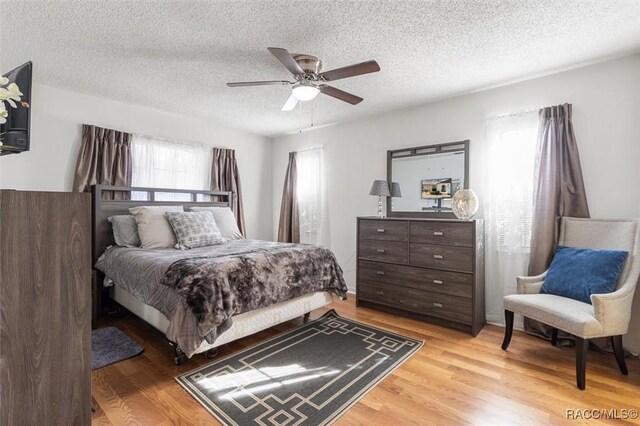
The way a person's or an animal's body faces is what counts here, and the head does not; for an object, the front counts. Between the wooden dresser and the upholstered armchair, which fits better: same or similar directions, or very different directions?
same or similar directions

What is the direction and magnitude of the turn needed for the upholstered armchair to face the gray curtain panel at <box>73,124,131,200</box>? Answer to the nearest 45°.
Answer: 0° — it already faces it

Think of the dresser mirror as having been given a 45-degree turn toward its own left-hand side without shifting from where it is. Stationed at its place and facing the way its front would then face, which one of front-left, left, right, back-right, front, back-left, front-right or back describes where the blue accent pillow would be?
front-left

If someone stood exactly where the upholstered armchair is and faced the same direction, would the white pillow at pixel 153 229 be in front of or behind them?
in front

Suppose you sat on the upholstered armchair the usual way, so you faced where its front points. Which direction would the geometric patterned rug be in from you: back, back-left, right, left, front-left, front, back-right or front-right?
front

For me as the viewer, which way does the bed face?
facing the viewer and to the right of the viewer

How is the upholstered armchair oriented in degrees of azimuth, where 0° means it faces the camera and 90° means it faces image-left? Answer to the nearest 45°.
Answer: approximately 45°

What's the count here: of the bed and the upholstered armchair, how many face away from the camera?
0

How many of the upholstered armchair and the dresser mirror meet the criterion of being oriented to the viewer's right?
0

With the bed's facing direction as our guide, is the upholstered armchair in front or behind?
in front

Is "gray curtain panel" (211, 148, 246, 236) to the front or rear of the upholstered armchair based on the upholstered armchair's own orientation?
to the front

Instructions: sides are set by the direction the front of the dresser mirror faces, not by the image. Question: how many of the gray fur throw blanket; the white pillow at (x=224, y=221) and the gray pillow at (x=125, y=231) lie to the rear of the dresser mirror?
0

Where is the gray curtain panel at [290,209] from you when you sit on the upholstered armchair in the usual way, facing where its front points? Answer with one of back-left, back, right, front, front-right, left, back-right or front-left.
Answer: front-right

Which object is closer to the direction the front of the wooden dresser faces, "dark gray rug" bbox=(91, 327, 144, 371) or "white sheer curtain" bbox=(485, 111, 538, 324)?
the dark gray rug

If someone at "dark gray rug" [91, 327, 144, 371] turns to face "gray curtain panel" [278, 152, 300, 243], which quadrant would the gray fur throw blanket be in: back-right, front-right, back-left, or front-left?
front-right

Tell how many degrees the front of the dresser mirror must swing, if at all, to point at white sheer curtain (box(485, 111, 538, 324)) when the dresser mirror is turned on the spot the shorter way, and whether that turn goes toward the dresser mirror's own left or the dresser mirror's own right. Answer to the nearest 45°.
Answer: approximately 135° to the dresser mirror's own left

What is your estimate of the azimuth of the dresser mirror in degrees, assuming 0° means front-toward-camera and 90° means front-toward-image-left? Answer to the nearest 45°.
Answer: approximately 45°

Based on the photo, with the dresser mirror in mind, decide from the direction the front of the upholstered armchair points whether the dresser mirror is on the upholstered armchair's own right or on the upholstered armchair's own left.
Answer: on the upholstered armchair's own right
